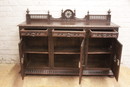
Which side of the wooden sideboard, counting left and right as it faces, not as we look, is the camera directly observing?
front
